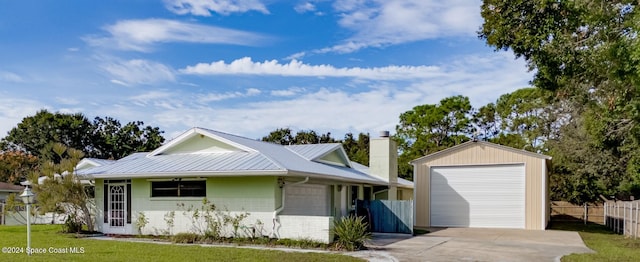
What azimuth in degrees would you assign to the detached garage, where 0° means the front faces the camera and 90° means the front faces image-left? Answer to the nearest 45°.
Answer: approximately 0°

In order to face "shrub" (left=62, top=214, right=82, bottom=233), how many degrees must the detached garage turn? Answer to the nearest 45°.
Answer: approximately 45° to its right

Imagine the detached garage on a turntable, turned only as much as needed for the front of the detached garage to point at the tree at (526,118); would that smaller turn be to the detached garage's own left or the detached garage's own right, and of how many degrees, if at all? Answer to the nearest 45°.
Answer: approximately 180°

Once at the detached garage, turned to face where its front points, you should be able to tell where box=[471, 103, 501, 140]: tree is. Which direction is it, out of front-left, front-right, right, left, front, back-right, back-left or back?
back

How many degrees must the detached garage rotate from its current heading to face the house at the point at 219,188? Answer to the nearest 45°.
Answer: approximately 45° to its right
